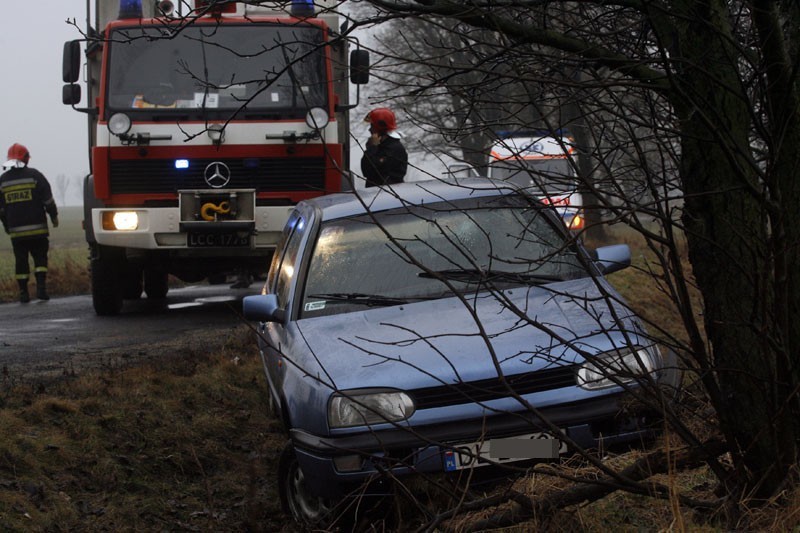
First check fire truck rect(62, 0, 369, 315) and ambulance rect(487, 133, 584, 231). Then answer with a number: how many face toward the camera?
2

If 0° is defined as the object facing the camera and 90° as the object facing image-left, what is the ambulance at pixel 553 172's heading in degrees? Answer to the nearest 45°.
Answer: approximately 0°

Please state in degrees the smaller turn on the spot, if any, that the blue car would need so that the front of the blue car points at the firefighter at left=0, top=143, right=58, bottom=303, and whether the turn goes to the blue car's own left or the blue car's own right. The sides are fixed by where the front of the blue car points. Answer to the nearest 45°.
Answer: approximately 135° to the blue car's own right

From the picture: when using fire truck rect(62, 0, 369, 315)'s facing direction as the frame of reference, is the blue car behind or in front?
in front

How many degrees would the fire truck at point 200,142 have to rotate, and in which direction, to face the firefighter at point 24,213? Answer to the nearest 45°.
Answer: approximately 135° to its right

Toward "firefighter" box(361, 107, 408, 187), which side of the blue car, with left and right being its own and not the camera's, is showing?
back

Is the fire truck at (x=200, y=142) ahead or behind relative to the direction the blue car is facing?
behind

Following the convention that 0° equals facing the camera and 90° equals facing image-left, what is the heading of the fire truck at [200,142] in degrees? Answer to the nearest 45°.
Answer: approximately 0°

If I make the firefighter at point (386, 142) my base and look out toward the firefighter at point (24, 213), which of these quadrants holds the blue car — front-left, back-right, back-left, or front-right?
back-left
